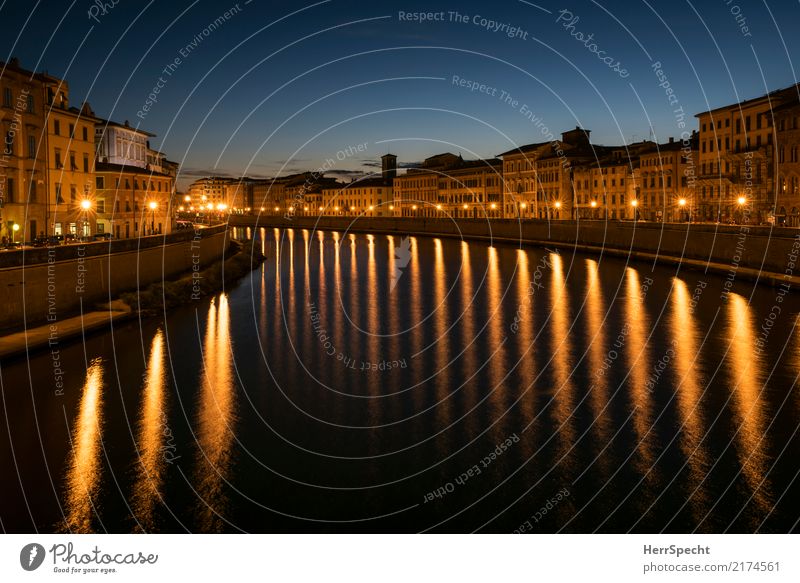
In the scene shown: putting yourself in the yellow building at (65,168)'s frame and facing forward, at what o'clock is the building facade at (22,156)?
The building facade is roughly at 2 o'clock from the yellow building.

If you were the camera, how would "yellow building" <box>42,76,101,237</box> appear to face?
facing the viewer and to the right of the viewer
